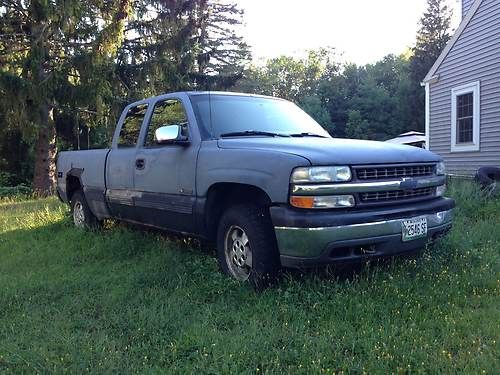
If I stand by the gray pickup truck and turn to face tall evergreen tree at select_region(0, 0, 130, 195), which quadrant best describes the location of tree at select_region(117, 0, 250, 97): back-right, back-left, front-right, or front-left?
front-right

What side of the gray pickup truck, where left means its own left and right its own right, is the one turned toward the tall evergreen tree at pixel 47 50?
back

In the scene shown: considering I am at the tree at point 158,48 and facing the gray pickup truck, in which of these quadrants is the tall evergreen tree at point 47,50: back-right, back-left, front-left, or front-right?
front-right

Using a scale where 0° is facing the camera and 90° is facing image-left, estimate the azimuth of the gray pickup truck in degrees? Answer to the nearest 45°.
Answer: approximately 315°

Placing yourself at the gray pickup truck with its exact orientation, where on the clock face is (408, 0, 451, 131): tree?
The tree is roughly at 8 o'clock from the gray pickup truck.

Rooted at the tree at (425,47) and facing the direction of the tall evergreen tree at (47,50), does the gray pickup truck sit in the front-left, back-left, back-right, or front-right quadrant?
front-left

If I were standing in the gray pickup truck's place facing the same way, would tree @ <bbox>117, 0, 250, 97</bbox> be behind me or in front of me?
behind

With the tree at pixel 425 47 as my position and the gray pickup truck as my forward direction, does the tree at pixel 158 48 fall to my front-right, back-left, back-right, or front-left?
front-right
